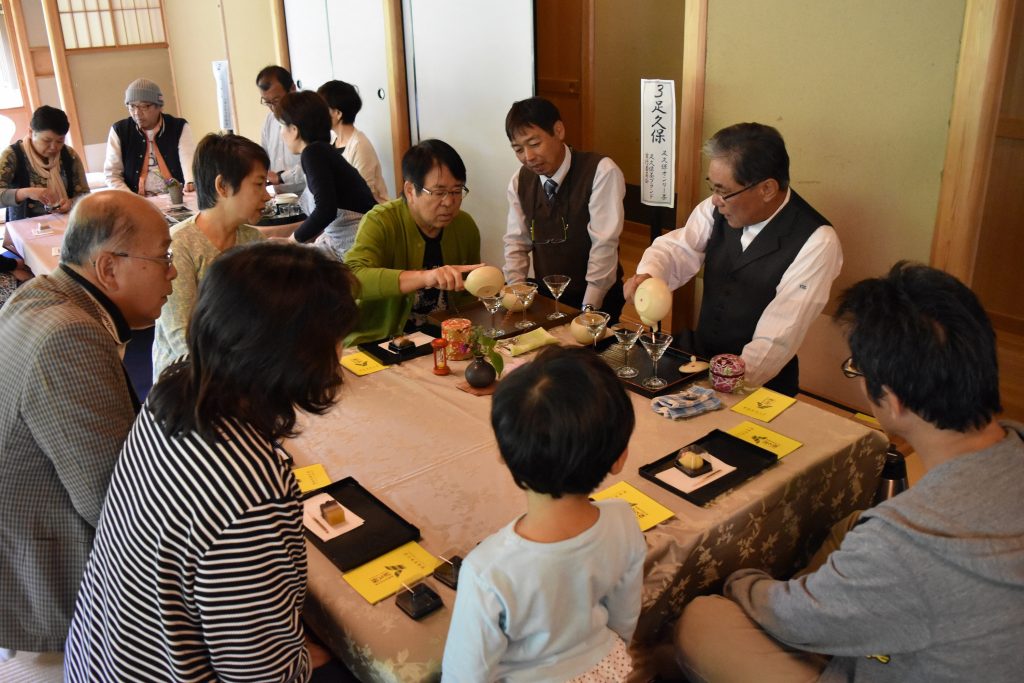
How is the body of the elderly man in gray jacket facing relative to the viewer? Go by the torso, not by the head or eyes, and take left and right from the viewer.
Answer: facing to the right of the viewer

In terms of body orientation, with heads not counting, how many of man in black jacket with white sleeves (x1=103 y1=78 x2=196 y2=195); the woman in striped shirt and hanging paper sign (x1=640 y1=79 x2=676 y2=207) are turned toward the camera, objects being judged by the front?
2

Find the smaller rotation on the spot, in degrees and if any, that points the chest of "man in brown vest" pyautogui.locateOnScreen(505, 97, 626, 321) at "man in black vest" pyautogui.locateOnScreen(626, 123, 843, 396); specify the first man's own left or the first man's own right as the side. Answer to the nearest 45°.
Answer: approximately 90° to the first man's own left

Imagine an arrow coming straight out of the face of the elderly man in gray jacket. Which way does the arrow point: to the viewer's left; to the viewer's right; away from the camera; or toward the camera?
to the viewer's right

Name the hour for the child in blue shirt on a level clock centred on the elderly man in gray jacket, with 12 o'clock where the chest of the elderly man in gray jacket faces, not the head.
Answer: The child in blue shirt is roughly at 2 o'clock from the elderly man in gray jacket.

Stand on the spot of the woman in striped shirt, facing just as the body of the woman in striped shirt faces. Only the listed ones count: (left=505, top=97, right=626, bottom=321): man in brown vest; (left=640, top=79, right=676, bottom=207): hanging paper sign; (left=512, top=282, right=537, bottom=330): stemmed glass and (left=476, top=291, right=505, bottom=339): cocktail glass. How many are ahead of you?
4

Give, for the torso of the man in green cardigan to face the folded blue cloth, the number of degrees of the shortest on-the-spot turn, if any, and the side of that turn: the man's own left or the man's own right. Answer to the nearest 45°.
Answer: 0° — they already face it
